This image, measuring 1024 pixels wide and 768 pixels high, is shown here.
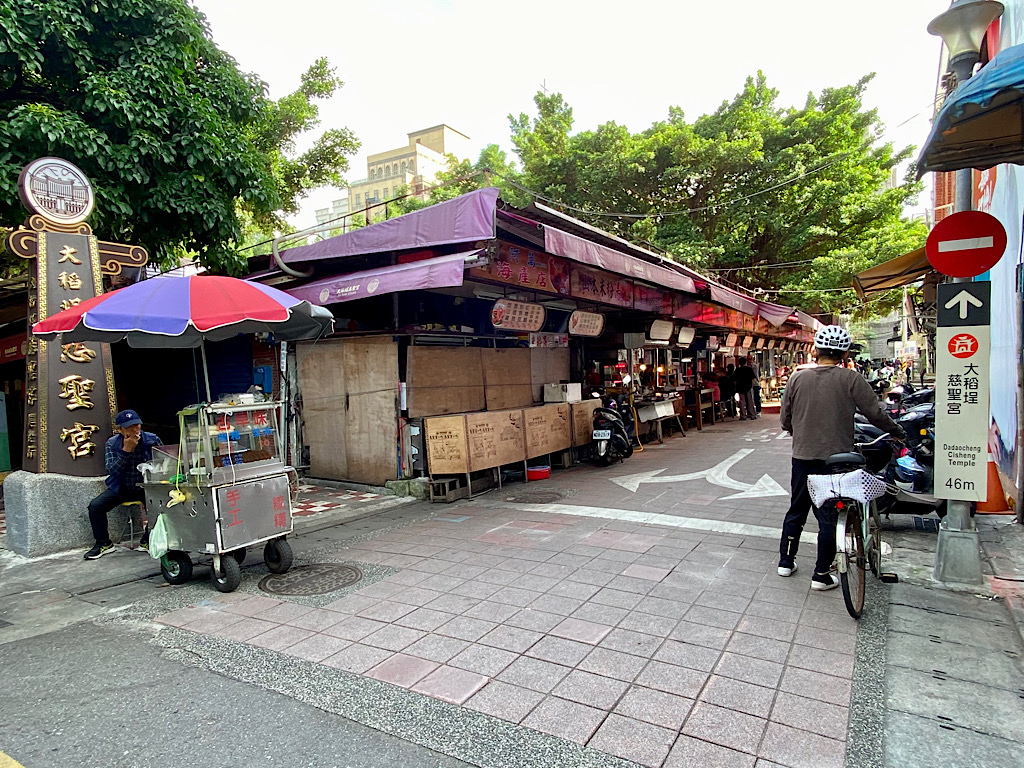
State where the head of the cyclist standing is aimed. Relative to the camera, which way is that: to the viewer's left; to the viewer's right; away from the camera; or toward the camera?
away from the camera

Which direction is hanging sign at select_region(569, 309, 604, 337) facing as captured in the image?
toward the camera

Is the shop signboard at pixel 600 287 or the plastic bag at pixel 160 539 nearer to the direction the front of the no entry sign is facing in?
the plastic bag

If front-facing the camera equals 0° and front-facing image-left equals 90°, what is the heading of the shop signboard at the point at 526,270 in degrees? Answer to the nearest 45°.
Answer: approximately 315°

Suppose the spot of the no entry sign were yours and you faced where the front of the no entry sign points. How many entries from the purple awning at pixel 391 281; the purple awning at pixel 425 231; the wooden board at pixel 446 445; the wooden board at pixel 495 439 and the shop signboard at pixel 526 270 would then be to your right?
5

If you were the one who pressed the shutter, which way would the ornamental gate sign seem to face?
facing the viewer

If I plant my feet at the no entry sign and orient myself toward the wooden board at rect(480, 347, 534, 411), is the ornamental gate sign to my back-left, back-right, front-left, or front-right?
front-left

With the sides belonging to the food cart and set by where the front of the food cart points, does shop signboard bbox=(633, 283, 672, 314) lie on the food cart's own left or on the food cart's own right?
on the food cart's own left

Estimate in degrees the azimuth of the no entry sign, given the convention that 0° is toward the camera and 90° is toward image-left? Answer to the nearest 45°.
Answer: approximately 0°

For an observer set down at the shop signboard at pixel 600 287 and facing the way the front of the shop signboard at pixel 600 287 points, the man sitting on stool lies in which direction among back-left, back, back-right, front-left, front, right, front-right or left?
right

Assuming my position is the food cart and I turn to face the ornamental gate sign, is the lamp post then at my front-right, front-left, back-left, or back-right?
back-right

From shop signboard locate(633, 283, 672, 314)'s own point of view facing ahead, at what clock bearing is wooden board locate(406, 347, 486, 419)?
The wooden board is roughly at 3 o'clock from the shop signboard.
